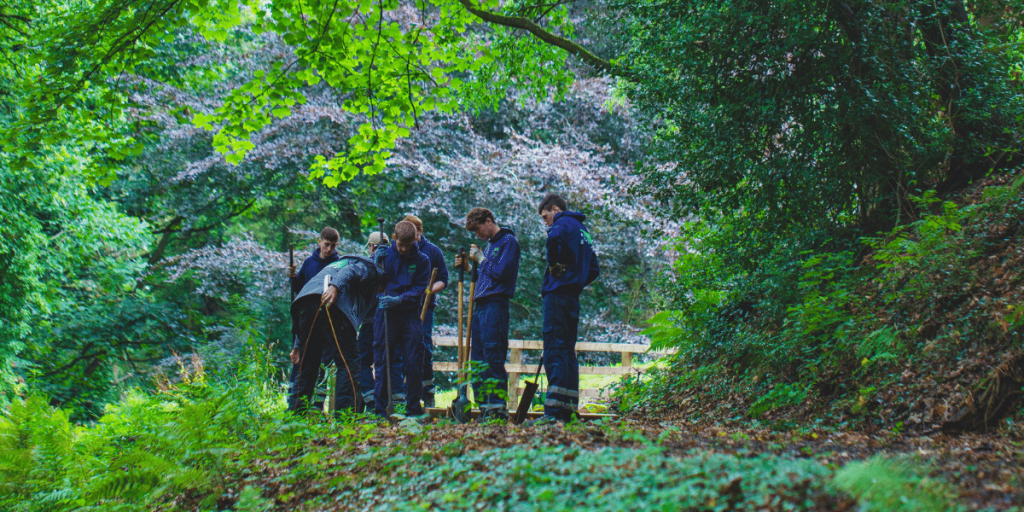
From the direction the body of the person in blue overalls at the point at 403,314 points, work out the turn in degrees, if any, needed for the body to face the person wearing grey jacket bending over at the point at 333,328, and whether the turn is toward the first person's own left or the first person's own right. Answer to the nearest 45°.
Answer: approximately 90° to the first person's own right

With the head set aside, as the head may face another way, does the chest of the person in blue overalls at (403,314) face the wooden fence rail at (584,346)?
no

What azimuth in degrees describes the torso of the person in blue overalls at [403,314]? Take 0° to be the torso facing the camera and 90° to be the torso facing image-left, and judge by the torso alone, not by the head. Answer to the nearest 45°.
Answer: approximately 0°

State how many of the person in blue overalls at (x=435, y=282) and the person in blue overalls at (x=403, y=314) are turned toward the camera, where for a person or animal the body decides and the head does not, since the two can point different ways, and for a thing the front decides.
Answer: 1

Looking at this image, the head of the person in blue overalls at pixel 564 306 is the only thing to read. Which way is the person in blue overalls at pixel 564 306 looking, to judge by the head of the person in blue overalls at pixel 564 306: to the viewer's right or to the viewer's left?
to the viewer's left

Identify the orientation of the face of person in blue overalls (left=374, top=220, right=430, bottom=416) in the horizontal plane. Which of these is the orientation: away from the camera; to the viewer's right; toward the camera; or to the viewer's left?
toward the camera

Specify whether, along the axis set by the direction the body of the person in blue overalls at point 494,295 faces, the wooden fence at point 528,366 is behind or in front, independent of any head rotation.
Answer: behind

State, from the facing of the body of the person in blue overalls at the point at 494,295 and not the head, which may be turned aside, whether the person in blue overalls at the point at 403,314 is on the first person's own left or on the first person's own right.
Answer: on the first person's own right

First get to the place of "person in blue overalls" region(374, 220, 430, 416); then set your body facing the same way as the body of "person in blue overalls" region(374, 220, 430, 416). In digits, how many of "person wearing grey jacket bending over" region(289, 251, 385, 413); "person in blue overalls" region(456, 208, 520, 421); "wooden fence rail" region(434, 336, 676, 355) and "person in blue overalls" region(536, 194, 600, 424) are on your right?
1

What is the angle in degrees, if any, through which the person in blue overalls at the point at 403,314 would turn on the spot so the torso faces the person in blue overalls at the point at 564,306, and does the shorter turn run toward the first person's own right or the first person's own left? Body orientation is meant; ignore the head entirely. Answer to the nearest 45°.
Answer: approximately 45° to the first person's own left

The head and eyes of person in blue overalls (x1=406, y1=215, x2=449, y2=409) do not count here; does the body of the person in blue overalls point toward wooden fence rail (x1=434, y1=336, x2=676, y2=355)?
no

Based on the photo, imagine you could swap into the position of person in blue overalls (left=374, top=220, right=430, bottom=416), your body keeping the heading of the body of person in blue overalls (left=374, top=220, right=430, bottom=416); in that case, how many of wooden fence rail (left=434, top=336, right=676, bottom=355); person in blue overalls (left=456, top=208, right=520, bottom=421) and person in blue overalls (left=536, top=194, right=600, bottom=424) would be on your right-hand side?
0

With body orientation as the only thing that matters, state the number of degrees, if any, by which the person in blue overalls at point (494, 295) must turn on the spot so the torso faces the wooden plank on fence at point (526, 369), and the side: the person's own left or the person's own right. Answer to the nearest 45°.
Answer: approximately 135° to the person's own right

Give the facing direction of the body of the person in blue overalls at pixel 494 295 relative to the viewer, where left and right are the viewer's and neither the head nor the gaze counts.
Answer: facing the viewer and to the left of the viewer

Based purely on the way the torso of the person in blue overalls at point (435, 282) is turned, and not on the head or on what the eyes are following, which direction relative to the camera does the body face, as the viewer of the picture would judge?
to the viewer's left
